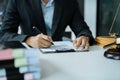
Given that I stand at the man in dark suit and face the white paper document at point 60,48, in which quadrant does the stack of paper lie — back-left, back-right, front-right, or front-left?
front-right

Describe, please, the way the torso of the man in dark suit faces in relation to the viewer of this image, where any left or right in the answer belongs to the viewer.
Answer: facing the viewer

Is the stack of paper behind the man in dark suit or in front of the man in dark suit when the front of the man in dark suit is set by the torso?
in front

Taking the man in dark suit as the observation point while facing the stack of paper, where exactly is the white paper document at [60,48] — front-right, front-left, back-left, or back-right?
front-left
